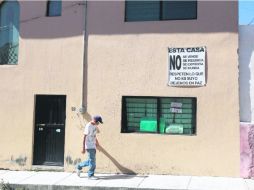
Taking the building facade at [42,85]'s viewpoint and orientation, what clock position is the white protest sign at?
The white protest sign is roughly at 10 o'clock from the building facade.

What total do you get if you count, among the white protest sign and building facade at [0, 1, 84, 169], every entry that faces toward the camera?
2

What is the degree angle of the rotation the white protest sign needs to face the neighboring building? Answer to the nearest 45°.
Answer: approximately 90° to its left

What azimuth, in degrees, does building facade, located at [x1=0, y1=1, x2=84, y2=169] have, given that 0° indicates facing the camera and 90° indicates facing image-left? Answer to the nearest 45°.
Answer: approximately 0°

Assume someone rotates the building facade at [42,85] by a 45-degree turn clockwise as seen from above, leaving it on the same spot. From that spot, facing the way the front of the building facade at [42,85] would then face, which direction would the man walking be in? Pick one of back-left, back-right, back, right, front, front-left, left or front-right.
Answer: left

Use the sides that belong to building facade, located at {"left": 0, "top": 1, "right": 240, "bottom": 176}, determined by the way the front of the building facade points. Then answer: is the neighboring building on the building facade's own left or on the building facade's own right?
on the building facade's own left

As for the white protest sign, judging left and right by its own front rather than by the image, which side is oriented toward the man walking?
right
